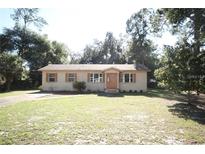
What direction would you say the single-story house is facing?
toward the camera

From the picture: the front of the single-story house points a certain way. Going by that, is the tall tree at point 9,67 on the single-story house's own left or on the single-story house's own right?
on the single-story house's own right

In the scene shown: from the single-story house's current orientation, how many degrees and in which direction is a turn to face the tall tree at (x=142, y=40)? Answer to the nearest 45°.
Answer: approximately 90° to its left

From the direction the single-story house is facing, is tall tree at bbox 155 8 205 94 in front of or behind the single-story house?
in front
